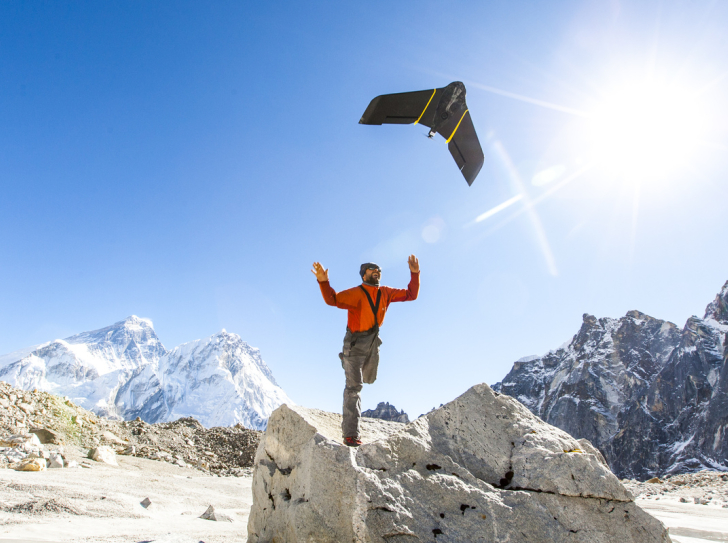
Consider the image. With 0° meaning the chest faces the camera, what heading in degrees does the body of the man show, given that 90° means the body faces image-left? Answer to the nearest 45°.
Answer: approximately 315°

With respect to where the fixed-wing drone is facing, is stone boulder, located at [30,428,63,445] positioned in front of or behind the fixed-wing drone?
behind

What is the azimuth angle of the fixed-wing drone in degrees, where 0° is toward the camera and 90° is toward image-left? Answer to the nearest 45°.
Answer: approximately 315°

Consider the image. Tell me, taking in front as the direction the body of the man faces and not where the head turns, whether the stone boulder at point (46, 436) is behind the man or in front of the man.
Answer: behind

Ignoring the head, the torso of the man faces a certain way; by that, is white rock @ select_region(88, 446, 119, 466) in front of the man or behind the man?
behind

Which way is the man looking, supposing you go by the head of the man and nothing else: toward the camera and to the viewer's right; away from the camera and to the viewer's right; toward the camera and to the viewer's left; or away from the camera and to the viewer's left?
toward the camera and to the viewer's right
